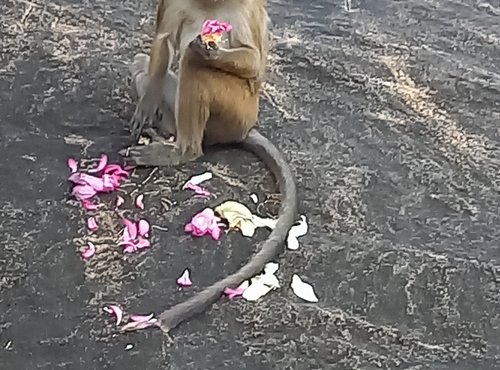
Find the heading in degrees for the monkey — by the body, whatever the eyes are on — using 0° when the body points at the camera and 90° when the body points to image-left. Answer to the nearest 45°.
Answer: approximately 45°

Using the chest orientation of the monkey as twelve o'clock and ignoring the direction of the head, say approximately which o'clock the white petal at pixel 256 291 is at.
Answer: The white petal is roughly at 10 o'clock from the monkey.

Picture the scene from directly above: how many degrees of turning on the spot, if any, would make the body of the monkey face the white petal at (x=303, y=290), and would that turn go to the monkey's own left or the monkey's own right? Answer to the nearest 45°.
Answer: approximately 90° to the monkey's own left

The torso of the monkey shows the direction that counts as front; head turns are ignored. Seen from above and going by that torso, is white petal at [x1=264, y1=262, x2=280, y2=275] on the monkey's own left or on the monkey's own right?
on the monkey's own left
